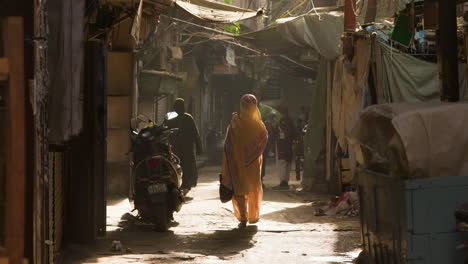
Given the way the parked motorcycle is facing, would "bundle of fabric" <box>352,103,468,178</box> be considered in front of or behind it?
behind

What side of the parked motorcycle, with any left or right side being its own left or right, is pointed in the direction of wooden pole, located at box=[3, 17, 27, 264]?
back

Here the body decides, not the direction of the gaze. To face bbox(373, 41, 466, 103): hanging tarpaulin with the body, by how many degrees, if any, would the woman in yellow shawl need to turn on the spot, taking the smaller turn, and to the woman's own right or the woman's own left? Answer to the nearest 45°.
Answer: approximately 90° to the woman's own right

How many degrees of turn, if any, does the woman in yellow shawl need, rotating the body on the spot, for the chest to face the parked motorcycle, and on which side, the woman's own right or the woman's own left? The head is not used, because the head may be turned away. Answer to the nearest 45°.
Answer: approximately 135° to the woman's own left

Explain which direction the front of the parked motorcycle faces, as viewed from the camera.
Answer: facing away from the viewer

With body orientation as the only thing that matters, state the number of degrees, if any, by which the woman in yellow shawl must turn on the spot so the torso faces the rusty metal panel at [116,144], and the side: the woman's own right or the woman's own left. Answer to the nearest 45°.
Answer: approximately 45° to the woman's own left

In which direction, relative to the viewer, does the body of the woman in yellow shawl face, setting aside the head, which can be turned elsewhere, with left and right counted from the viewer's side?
facing away from the viewer

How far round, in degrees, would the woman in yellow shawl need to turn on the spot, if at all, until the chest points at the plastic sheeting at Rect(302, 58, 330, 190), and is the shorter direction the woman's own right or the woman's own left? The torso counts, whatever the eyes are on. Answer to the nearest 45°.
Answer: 0° — they already face it

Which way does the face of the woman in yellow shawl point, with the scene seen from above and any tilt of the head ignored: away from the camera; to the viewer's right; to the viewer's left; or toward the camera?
away from the camera

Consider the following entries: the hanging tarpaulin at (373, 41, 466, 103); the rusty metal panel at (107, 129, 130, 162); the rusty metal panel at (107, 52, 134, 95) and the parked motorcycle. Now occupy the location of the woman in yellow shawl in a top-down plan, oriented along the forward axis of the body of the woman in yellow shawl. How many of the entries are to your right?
1

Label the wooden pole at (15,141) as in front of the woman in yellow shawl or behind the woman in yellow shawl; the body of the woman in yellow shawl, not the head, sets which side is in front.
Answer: behind

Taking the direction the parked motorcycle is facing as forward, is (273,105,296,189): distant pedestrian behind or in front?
in front

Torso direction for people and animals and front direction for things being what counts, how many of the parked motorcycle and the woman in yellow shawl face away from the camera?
2

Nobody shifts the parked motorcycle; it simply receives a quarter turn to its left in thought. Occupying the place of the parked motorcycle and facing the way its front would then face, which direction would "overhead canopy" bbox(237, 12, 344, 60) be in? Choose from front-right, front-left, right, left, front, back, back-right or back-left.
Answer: back-right
